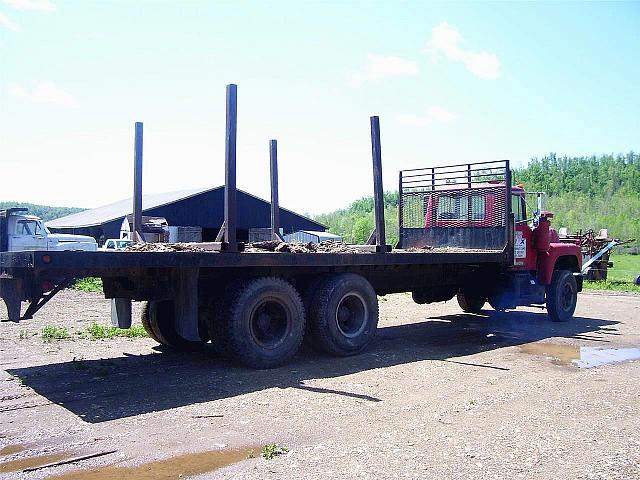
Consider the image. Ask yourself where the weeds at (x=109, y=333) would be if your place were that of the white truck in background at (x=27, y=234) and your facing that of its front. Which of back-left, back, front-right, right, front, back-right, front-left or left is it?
right

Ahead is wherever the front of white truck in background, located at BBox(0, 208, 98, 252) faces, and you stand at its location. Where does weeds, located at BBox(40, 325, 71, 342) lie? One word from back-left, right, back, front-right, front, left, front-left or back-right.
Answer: right

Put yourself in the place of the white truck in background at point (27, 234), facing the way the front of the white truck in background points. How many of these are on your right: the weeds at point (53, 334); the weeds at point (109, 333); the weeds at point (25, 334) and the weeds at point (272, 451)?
4

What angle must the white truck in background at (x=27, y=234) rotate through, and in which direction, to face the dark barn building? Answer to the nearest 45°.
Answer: approximately 45° to its left

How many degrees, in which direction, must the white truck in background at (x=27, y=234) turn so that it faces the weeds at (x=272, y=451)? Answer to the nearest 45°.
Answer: approximately 90° to its right

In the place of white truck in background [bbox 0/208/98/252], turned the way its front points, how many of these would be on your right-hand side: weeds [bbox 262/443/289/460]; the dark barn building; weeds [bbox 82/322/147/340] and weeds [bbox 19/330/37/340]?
3

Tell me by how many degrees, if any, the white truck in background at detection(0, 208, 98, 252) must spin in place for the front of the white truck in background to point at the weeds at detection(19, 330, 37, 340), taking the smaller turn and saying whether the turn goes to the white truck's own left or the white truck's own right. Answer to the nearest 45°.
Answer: approximately 90° to the white truck's own right

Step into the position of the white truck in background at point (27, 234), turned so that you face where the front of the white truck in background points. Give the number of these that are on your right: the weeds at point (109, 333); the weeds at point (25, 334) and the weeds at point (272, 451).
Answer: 3

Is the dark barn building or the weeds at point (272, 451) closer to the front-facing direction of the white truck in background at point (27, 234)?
the dark barn building

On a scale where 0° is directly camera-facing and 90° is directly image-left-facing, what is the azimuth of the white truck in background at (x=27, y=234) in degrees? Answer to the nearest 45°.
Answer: approximately 270°

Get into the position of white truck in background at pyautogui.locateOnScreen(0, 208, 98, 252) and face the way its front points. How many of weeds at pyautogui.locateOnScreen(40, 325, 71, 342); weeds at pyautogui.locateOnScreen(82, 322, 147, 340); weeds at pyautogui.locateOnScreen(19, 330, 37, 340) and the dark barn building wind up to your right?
3
